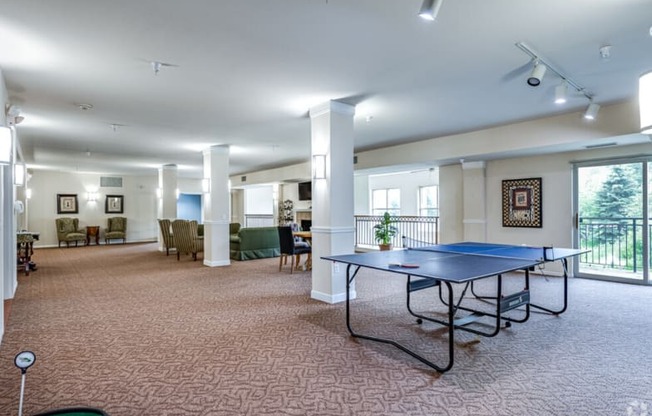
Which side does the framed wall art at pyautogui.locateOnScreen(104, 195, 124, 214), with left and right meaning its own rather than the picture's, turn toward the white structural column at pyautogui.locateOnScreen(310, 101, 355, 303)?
front

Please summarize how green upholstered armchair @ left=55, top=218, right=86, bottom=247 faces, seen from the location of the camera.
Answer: facing the viewer and to the right of the viewer

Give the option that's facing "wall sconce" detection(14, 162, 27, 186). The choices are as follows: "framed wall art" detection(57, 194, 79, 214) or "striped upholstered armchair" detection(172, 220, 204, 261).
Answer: the framed wall art

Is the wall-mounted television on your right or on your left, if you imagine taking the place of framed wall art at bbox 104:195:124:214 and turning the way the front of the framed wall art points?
on your left

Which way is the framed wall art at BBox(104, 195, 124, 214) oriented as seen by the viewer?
toward the camera

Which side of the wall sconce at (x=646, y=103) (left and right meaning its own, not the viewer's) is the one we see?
left

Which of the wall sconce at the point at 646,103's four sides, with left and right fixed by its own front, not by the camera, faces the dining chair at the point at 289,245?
front
